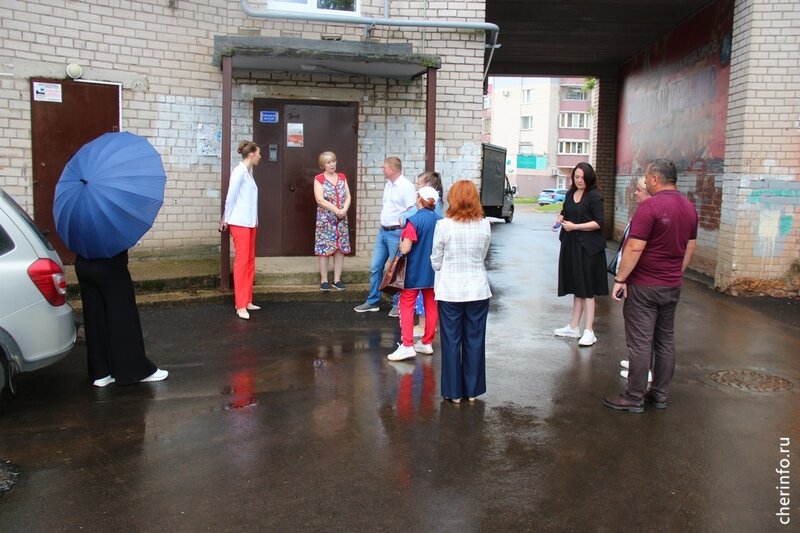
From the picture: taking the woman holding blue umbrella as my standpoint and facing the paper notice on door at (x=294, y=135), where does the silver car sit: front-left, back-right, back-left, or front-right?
back-left

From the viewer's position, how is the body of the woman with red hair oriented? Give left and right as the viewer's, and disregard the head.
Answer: facing away from the viewer

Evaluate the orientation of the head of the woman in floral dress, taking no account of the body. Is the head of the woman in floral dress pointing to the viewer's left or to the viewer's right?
to the viewer's right

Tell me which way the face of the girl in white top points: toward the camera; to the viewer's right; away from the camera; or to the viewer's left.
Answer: to the viewer's right

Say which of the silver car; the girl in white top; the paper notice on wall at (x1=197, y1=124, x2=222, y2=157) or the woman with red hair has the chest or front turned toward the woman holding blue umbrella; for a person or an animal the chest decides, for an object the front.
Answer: the paper notice on wall

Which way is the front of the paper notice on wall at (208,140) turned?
toward the camera

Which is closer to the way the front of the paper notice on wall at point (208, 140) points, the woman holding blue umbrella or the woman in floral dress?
the woman holding blue umbrella

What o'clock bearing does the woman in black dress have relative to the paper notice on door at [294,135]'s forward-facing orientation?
The woman in black dress is roughly at 11 o'clock from the paper notice on door.

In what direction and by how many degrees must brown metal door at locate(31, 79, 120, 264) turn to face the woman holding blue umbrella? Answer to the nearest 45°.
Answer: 0° — it already faces them

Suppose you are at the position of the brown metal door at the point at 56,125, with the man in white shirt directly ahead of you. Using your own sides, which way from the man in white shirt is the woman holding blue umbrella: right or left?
right

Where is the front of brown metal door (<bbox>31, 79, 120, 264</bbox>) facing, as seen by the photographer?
facing the viewer

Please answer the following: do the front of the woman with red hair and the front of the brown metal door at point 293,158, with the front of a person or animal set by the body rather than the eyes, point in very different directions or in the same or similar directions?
very different directions

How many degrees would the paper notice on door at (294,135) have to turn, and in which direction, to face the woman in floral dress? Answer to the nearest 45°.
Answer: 0° — it already faces them

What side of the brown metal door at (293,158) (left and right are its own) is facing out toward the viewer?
front
